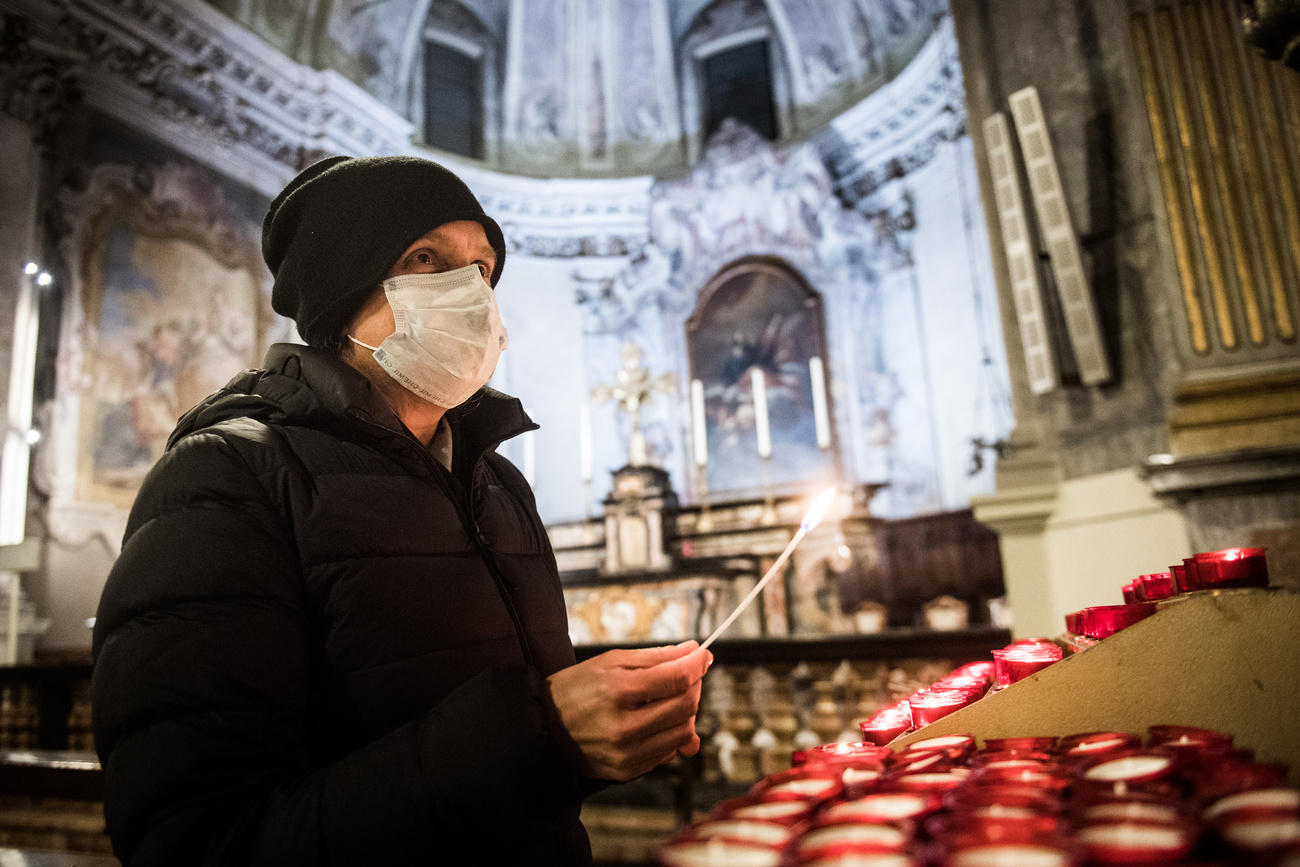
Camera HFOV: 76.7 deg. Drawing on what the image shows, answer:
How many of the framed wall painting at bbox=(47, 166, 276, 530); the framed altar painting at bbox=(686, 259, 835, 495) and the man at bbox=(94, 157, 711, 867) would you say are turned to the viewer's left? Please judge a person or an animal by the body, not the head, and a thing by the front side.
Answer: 0

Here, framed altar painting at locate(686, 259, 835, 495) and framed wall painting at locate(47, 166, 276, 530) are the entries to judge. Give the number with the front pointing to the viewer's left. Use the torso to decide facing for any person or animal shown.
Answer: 0

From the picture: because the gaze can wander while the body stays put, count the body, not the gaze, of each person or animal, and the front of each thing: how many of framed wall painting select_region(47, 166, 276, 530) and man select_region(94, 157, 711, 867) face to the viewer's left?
0

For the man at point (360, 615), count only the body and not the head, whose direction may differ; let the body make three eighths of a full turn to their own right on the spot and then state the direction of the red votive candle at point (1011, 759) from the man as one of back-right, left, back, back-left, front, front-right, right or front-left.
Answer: back-left

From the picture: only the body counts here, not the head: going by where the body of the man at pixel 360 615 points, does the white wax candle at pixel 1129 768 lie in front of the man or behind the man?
in front

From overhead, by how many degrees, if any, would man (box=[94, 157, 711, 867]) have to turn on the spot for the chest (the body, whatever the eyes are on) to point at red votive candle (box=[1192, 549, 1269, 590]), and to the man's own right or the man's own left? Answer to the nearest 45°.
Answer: approximately 45° to the man's own left

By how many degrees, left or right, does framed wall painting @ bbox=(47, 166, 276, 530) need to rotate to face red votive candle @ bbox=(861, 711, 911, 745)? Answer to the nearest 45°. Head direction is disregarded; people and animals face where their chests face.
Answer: approximately 45° to its right

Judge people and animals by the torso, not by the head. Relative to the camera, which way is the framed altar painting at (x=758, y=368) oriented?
toward the camera

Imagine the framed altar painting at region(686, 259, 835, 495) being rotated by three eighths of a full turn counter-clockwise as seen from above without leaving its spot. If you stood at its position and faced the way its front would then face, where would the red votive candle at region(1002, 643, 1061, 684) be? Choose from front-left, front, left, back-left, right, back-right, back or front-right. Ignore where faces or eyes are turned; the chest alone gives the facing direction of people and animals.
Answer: back-right

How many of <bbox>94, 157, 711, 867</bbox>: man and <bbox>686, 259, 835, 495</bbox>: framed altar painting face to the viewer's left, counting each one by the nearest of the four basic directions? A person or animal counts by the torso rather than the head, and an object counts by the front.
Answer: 0

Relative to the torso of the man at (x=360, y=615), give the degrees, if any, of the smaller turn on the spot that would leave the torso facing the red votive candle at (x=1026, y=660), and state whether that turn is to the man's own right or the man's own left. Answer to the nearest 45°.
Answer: approximately 45° to the man's own left

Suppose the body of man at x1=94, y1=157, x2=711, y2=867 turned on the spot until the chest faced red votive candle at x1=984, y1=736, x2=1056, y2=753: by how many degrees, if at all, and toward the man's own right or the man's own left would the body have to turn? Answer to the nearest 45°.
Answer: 0° — they already face it

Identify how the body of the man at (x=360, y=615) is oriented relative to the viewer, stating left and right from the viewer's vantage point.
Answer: facing the viewer and to the right of the viewer

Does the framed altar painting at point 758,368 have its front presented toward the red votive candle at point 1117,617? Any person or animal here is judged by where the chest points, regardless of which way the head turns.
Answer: yes

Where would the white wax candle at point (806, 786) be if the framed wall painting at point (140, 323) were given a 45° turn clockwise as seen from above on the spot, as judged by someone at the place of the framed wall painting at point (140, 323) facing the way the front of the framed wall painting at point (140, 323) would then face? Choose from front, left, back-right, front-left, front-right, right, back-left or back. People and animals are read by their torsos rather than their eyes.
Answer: front

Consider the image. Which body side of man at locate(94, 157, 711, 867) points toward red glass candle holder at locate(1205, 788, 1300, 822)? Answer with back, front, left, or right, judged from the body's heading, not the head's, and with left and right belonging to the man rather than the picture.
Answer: front

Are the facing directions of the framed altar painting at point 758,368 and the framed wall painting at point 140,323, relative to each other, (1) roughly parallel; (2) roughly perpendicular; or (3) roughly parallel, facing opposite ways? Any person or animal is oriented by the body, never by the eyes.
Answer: roughly perpendicular

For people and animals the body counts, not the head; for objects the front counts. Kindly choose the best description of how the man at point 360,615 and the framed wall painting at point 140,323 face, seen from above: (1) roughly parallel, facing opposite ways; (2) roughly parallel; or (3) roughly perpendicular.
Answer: roughly parallel
